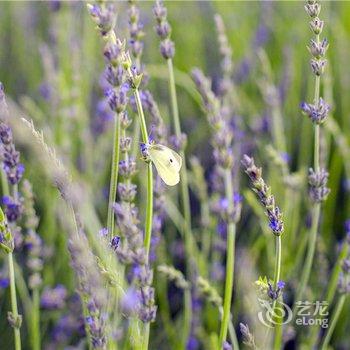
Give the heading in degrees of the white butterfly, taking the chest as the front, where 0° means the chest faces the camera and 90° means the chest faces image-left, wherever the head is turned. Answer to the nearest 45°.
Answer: approximately 90°
